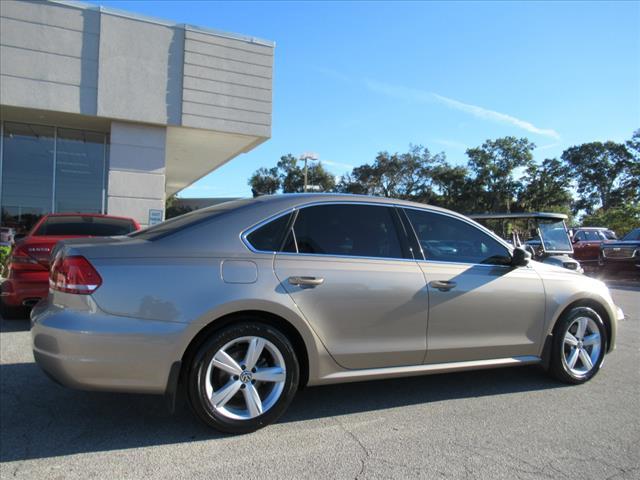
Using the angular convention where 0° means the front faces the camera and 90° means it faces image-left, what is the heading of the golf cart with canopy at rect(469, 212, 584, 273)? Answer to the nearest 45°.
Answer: approximately 315°

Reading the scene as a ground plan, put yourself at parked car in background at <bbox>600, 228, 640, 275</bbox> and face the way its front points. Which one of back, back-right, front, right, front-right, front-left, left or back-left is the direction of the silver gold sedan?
front-left

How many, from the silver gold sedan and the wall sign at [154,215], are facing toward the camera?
1

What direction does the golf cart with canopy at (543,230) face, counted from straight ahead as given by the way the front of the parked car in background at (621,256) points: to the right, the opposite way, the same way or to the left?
to the left

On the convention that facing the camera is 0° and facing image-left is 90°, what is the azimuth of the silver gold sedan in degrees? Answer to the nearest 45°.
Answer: approximately 225°

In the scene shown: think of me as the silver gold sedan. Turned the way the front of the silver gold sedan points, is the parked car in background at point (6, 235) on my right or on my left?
on my left

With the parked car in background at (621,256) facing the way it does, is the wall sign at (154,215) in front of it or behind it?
in front

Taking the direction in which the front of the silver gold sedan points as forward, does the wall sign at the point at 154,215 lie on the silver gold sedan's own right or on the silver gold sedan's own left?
on the silver gold sedan's own left

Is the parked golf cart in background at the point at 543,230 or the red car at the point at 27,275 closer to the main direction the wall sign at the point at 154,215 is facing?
the red car

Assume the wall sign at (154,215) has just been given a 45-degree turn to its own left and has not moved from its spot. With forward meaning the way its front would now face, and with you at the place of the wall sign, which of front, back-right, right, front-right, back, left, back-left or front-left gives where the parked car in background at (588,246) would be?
front-left

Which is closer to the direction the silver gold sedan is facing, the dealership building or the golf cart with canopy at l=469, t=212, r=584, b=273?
the golf cart with canopy

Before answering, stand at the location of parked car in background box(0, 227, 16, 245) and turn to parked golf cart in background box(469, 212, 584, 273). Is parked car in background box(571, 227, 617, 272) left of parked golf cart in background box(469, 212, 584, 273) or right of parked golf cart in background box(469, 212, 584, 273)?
left

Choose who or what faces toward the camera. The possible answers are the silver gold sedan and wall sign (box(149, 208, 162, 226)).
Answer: the wall sign

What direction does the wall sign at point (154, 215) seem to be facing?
toward the camera

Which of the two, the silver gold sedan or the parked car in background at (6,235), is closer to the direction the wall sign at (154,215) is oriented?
the silver gold sedan

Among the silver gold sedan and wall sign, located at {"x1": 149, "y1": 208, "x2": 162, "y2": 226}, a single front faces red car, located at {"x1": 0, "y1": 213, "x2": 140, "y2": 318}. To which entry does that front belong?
the wall sign
